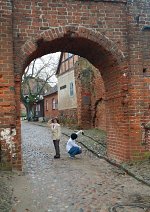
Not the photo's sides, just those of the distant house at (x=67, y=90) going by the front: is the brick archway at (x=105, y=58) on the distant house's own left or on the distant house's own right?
on the distant house's own left

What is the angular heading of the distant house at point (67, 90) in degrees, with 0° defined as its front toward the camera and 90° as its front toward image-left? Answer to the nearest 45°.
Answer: approximately 45°

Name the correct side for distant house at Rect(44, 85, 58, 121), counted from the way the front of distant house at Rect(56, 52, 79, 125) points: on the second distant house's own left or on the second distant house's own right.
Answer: on the second distant house's own right
